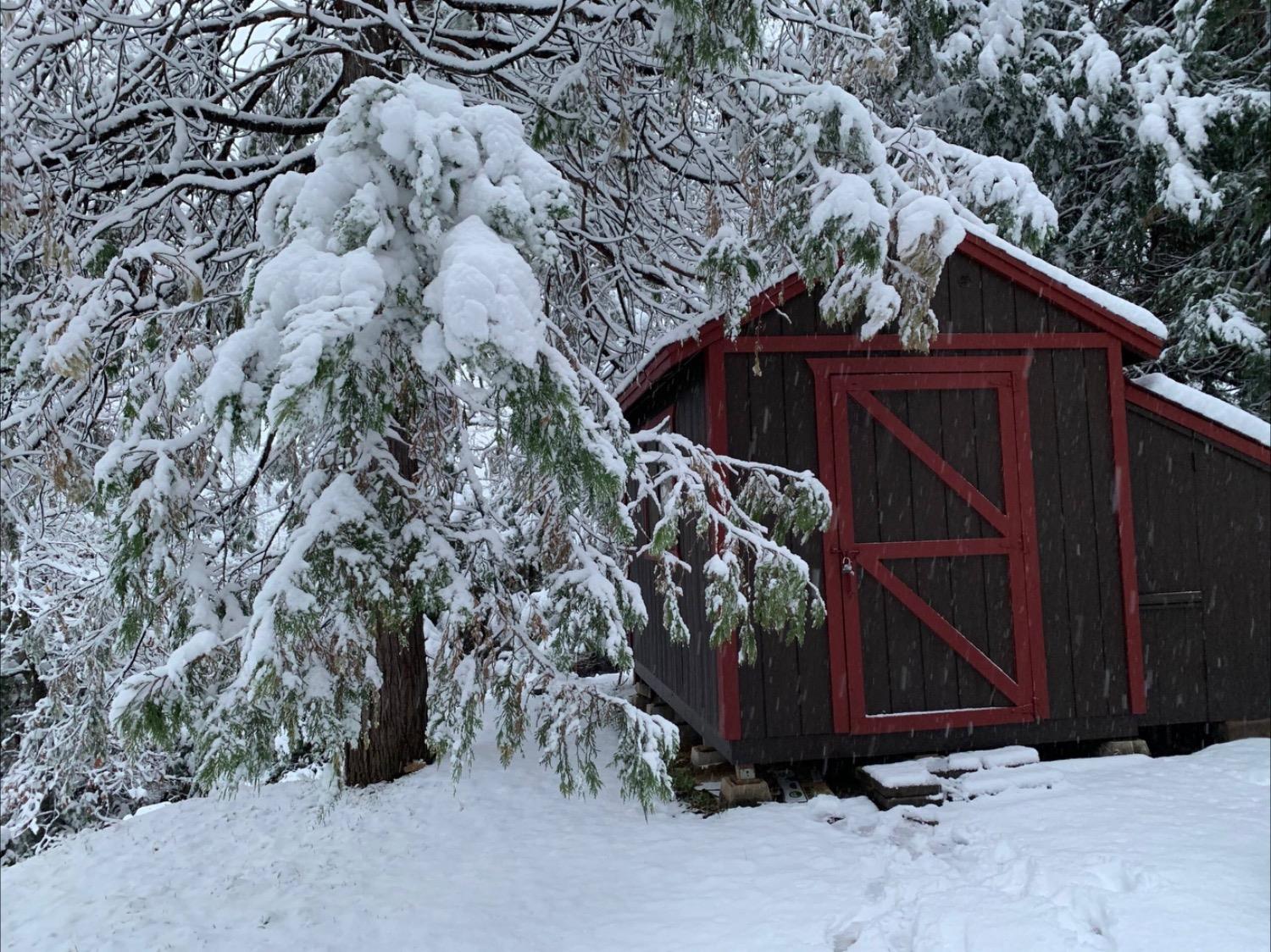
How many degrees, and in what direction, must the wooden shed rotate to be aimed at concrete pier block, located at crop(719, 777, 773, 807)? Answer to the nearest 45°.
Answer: approximately 90° to its right

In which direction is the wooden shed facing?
toward the camera

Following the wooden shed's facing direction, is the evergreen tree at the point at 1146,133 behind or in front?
behind

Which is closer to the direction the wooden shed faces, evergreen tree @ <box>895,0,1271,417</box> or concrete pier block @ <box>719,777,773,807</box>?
the concrete pier block
